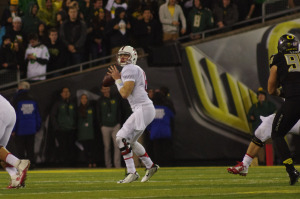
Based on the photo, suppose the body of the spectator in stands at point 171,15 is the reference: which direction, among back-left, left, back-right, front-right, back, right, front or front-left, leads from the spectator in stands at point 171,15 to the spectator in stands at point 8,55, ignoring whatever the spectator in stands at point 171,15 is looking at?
right

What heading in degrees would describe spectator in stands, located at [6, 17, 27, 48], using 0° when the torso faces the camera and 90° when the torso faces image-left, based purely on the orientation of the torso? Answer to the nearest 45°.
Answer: approximately 0°

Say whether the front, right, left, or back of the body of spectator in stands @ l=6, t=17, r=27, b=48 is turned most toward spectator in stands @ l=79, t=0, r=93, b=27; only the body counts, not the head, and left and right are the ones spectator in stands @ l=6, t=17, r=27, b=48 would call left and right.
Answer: left

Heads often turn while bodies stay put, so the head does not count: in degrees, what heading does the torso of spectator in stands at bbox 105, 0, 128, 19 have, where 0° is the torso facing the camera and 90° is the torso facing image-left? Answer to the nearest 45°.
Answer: approximately 0°

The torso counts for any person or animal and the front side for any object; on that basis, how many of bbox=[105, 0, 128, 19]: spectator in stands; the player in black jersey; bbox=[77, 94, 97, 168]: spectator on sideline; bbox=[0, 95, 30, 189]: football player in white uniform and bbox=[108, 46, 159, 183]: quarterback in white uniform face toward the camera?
2

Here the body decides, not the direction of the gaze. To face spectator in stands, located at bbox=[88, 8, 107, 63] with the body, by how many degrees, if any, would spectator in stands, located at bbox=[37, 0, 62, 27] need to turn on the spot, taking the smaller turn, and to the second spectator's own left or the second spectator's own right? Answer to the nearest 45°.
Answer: approximately 45° to the second spectator's own left
